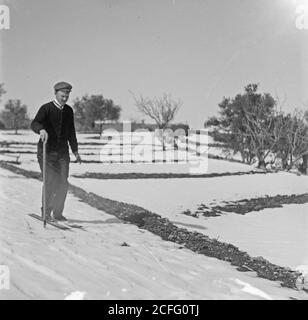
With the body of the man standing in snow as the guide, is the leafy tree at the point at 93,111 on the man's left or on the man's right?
on the man's left

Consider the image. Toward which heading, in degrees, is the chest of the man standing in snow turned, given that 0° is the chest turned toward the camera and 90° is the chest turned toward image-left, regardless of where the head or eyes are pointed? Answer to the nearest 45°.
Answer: approximately 315°

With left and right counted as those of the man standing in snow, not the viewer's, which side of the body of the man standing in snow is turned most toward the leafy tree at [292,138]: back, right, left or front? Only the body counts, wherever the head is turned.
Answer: left
